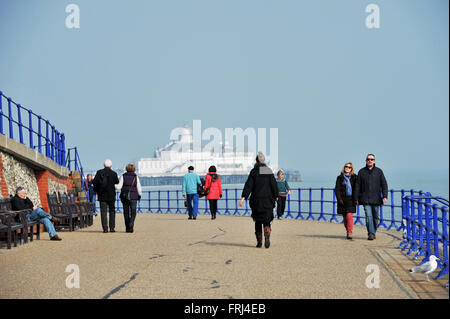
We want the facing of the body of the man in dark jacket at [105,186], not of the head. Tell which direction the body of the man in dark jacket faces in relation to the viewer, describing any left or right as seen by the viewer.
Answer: facing away from the viewer

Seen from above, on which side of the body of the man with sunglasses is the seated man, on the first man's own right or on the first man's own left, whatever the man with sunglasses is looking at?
on the first man's own right

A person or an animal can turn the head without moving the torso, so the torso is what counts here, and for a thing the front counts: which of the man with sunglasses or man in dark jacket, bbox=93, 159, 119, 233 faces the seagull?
the man with sunglasses

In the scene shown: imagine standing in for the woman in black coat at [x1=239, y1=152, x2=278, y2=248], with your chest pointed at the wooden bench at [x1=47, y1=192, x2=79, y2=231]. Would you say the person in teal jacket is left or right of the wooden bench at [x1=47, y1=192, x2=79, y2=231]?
right

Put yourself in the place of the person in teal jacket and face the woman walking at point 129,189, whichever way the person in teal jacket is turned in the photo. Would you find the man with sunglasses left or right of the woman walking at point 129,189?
left

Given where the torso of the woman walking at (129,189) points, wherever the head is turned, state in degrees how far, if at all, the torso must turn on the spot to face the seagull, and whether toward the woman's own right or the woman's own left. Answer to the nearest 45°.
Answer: approximately 135° to the woman's own right

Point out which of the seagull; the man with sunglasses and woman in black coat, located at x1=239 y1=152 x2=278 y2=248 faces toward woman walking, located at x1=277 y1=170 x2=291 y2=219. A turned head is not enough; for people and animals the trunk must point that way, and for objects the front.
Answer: the woman in black coat

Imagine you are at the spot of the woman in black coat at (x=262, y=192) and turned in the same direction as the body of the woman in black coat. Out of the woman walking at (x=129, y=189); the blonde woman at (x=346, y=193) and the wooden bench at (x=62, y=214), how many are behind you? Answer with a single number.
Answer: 0

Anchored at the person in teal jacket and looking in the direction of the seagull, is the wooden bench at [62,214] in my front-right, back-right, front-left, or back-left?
front-right

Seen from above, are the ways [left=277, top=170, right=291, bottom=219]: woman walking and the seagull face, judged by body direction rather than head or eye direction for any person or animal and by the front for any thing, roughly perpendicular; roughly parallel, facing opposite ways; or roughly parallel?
roughly perpendicular

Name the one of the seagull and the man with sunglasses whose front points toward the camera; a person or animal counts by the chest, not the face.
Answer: the man with sunglasses

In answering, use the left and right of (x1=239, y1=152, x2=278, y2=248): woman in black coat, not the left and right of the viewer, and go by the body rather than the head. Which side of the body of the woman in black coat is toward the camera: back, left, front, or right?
back

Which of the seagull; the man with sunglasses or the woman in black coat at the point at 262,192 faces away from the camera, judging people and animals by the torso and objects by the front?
the woman in black coat
